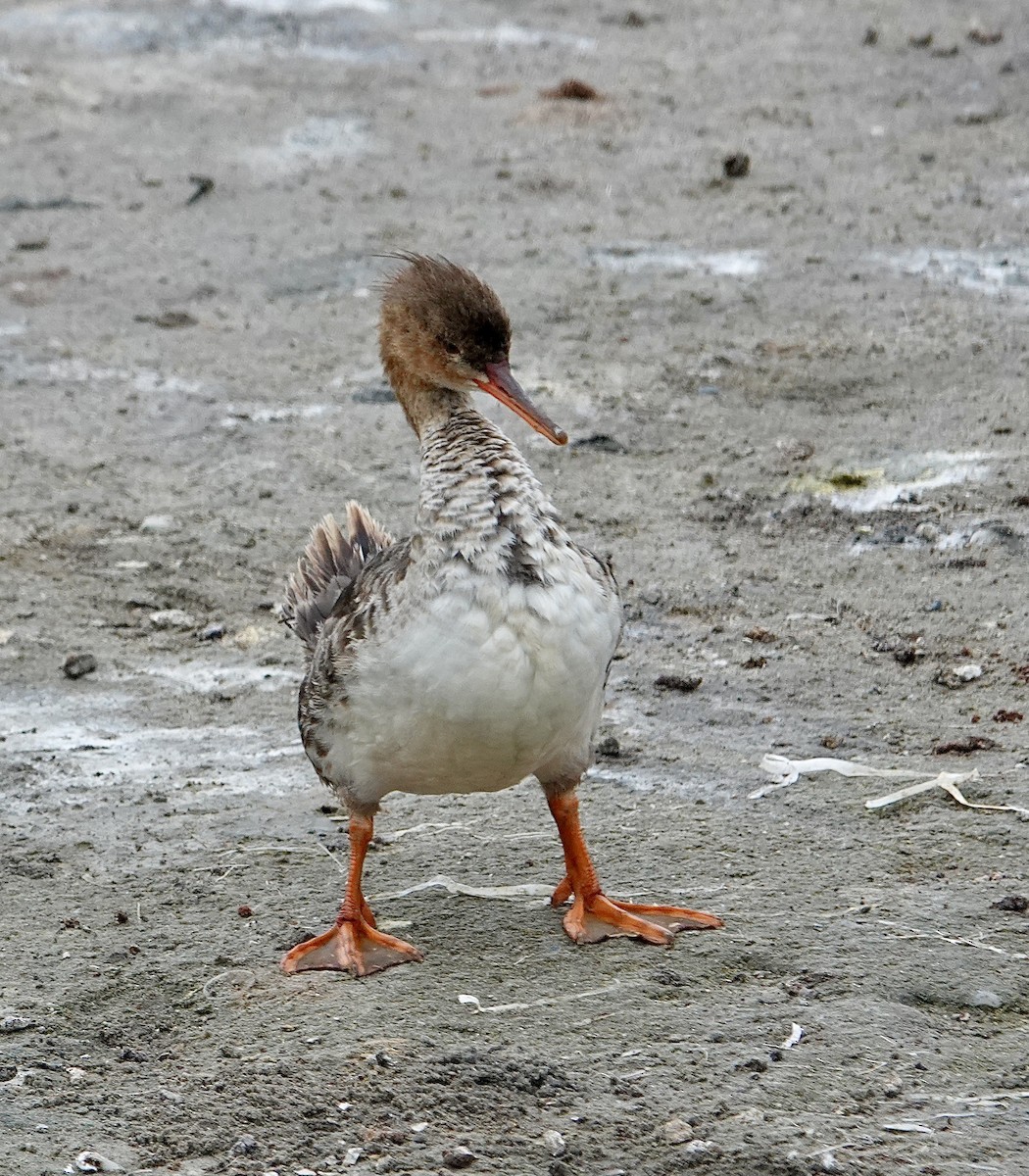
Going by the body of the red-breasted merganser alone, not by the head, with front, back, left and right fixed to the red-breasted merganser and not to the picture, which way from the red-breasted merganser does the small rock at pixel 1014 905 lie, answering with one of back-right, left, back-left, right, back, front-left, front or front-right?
front-left

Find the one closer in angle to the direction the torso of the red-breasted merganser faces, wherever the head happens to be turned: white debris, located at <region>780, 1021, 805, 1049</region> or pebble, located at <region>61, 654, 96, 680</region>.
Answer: the white debris

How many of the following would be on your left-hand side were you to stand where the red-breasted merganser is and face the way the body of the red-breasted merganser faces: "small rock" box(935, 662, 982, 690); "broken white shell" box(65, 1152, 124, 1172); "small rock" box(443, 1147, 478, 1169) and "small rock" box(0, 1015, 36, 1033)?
1

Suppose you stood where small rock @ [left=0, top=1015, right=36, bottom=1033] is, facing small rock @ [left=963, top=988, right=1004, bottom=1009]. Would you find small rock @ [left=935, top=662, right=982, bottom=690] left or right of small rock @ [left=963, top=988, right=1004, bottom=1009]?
left

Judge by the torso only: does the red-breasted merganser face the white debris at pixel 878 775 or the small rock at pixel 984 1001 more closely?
the small rock

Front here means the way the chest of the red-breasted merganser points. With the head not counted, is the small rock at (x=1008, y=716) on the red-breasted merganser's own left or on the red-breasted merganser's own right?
on the red-breasted merganser's own left

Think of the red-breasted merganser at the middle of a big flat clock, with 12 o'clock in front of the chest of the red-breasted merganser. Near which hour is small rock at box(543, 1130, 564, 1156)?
The small rock is roughly at 1 o'clock from the red-breasted merganser.

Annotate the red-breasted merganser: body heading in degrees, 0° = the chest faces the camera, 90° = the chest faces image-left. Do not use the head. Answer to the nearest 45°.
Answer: approximately 315°

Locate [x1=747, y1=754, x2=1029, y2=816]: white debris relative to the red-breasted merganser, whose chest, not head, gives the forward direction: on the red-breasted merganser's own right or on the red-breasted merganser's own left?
on the red-breasted merganser's own left

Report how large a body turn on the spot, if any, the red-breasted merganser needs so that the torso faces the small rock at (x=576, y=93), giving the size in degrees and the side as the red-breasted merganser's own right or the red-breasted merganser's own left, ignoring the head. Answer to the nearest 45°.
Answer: approximately 135° to the red-breasted merganser's own left

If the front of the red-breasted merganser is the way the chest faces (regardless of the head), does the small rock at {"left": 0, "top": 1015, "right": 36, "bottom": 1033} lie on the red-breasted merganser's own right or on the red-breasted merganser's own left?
on the red-breasted merganser's own right

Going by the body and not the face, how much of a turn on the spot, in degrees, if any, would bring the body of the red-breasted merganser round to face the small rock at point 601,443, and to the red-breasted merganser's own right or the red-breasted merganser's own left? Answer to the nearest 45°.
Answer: approximately 135° to the red-breasted merganser's own left

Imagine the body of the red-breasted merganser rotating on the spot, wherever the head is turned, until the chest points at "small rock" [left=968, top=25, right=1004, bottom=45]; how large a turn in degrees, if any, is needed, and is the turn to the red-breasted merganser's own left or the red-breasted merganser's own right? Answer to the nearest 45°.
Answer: approximately 135° to the red-breasted merganser's own left
